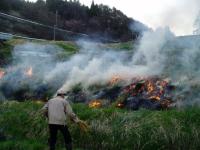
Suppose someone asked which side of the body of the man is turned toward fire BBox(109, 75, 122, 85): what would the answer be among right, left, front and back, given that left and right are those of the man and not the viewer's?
front

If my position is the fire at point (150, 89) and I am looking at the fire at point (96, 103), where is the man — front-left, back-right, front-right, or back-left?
front-left

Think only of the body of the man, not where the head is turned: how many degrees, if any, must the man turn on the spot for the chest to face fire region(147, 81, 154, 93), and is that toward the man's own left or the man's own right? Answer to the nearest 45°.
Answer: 0° — they already face it

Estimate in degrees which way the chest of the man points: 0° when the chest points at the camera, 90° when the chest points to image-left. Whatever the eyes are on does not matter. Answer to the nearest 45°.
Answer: approximately 225°

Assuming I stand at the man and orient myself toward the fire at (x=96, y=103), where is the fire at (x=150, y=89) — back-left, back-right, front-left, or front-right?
front-right

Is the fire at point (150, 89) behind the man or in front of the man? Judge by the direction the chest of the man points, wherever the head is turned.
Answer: in front

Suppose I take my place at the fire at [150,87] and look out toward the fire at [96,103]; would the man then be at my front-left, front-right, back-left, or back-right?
front-left
